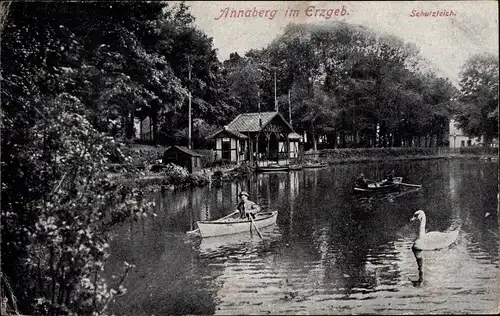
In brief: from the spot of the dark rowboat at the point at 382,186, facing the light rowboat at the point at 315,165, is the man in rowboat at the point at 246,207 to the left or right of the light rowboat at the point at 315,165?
left

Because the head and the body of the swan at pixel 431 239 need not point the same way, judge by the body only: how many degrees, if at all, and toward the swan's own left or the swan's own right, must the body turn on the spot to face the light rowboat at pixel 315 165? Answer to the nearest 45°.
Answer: approximately 45° to the swan's own right

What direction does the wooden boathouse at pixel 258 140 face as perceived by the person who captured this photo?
facing the viewer and to the right of the viewer

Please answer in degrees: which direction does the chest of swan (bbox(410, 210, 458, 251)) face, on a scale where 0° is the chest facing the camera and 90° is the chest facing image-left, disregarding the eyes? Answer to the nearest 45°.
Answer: approximately 90°

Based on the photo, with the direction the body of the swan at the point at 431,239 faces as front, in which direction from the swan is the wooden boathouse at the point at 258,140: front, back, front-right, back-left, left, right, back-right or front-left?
right

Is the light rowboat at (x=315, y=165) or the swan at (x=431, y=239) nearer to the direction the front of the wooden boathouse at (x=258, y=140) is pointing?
the swan

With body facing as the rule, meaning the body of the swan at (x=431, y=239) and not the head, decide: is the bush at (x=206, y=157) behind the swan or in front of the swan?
in front

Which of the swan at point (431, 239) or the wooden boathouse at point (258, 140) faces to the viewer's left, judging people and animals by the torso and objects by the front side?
the swan

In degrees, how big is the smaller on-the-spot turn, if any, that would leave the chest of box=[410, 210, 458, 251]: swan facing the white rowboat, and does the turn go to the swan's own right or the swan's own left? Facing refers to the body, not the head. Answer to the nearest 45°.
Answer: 0° — it already faces it

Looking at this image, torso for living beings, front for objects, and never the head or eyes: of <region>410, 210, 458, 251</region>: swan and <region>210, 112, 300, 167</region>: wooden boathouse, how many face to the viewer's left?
1
